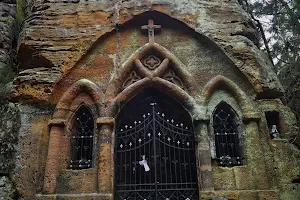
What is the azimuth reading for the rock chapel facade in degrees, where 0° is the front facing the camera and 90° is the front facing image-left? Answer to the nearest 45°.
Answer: approximately 0°

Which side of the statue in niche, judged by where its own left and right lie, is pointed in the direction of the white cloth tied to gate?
right
